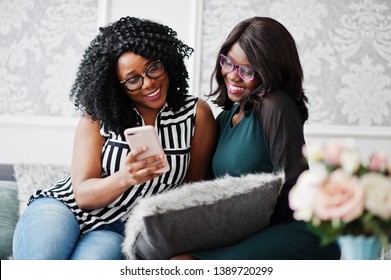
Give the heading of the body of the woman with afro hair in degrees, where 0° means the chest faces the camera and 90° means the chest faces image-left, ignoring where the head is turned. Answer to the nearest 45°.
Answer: approximately 0°

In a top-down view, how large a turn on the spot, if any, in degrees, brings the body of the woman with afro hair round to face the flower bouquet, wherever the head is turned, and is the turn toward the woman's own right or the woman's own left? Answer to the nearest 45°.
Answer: approximately 45° to the woman's own left

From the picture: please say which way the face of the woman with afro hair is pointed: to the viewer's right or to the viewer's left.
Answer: to the viewer's right
